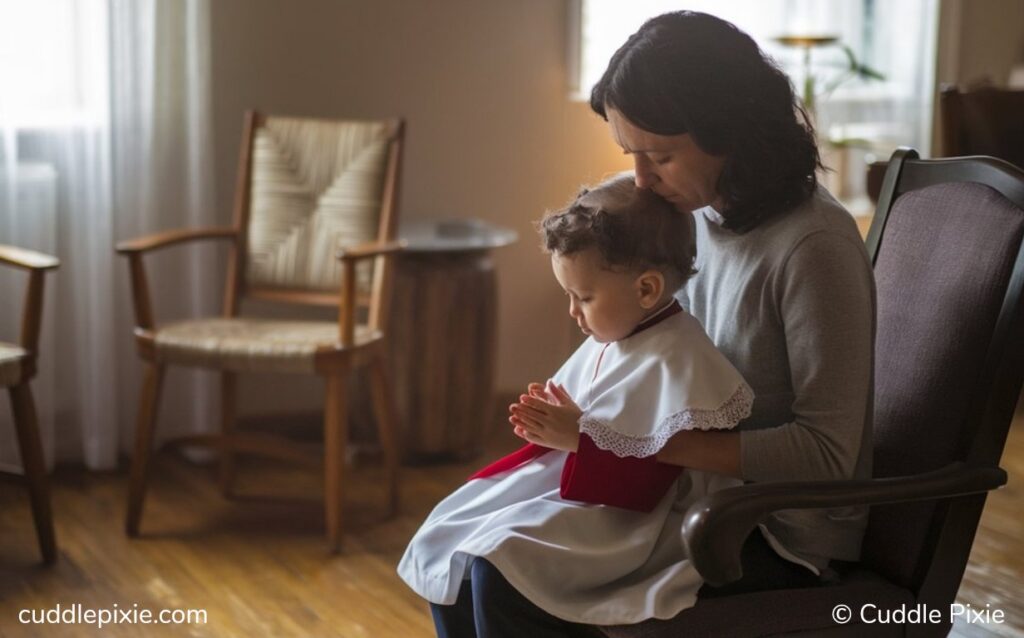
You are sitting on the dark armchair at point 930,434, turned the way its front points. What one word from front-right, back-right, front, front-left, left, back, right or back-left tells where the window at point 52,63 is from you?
right

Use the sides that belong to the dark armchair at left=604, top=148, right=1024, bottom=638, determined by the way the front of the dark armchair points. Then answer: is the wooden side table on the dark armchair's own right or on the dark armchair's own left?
on the dark armchair's own right

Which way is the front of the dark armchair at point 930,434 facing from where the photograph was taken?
facing the viewer and to the left of the viewer

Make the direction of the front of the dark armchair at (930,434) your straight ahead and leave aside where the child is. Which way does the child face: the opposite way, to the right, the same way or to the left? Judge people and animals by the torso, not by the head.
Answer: the same way

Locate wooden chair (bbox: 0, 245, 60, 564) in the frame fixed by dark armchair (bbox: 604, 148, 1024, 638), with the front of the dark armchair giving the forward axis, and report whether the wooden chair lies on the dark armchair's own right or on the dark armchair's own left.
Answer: on the dark armchair's own right

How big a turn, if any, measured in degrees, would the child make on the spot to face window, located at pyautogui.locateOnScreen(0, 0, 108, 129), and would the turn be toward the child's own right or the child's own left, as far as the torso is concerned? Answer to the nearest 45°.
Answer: approximately 90° to the child's own right

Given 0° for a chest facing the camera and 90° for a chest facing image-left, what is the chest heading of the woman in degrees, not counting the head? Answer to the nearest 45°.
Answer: approximately 45°

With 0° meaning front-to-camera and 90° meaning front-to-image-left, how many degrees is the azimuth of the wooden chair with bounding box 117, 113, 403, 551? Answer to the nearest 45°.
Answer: approximately 45°

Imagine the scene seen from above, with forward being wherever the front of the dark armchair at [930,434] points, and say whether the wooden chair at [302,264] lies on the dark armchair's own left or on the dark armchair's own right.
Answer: on the dark armchair's own right
